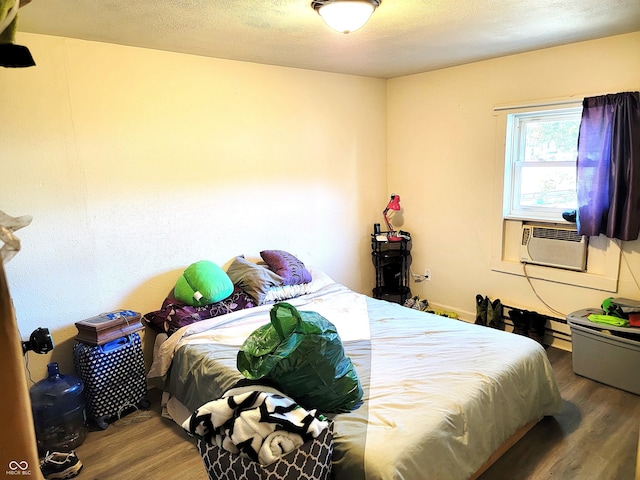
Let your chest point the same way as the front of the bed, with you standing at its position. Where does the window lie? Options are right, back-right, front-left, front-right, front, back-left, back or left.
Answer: left

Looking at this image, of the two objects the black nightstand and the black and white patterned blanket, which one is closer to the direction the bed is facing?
the black and white patterned blanket

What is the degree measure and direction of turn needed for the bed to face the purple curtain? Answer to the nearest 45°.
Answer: approximately 90° to its left

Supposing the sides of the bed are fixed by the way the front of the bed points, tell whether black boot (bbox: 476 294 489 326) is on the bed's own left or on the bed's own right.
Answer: on the bed's own left

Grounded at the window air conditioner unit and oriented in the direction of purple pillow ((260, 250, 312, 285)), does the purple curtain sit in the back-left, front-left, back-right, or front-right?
back-left

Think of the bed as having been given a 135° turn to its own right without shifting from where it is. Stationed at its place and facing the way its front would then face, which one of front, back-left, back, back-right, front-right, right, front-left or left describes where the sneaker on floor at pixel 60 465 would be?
front

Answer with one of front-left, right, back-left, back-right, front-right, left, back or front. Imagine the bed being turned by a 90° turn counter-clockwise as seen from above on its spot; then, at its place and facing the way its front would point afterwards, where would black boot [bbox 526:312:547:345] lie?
front

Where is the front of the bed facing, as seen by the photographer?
facing the viewer and to the right of the viewer

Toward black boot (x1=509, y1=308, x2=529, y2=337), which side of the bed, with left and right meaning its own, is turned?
left

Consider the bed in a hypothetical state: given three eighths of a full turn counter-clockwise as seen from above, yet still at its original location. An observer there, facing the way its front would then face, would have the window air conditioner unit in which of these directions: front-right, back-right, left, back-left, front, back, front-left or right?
front-right
